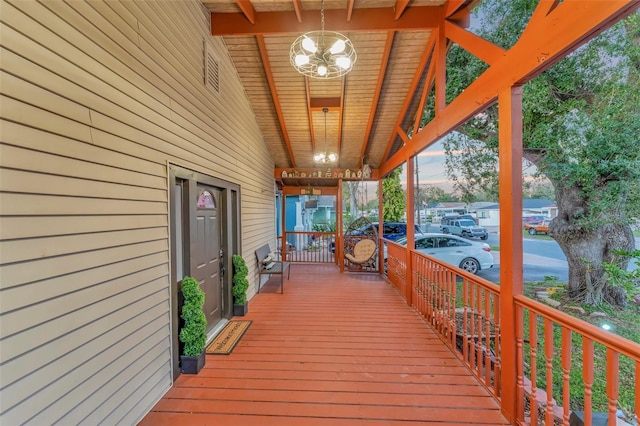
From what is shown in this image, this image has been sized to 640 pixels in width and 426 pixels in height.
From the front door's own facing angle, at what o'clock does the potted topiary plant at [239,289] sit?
The potted topiary plant is roughly at 9 o'clock from the front door.

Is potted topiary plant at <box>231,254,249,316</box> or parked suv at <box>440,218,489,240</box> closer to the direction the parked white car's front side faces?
the potted topiary plant

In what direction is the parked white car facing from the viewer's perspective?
to the viewer's left

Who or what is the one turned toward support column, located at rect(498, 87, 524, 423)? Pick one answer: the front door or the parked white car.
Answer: the front door

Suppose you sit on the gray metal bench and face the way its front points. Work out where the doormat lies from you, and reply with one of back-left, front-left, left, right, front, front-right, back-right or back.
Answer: right

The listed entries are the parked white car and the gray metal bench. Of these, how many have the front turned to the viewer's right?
1

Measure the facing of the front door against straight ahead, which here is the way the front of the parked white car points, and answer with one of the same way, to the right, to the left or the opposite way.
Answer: the opposite way

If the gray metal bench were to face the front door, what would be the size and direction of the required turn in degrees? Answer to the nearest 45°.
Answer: approximately 90° to its right

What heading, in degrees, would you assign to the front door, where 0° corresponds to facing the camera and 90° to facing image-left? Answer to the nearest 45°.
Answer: approximately 315°

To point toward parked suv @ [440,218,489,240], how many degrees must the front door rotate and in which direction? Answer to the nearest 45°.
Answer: approximately 90° to its left

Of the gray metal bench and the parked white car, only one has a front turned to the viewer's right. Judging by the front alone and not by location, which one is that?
the gray metal bench

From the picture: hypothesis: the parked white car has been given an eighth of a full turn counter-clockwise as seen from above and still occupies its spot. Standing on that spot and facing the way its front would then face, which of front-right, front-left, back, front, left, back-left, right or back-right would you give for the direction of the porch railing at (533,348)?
front-left

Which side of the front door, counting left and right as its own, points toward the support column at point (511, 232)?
front

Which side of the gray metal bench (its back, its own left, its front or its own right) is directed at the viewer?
right

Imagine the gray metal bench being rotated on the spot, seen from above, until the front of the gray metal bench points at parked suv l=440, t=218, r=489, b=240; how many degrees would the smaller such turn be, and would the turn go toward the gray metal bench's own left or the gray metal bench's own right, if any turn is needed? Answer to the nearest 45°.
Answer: approximately 45° to the gray metal bench's own left

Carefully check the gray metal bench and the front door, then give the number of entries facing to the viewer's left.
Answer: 0

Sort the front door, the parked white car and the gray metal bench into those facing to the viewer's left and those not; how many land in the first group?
1
